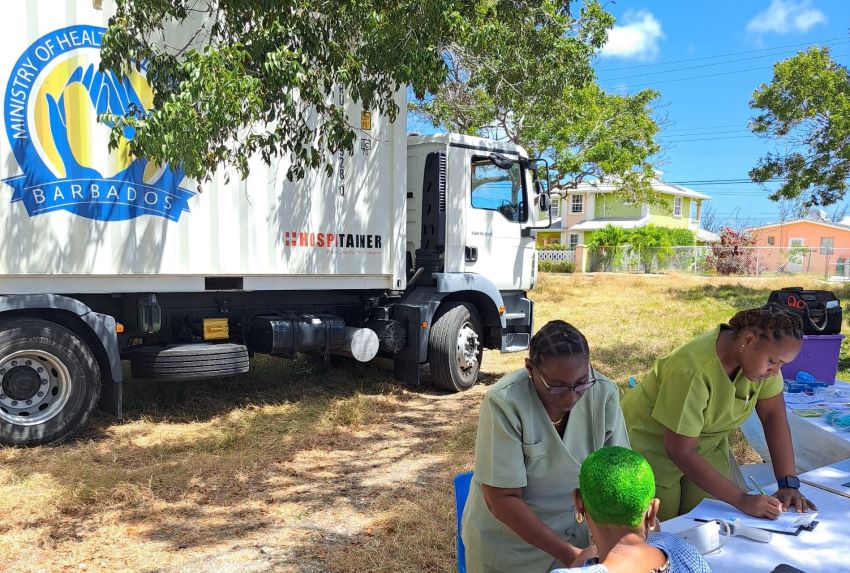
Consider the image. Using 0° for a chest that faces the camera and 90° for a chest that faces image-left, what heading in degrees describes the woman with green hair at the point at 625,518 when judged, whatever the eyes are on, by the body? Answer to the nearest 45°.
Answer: approximately 180°

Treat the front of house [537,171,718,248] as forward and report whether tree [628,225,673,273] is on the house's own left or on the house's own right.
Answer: on the house's own left

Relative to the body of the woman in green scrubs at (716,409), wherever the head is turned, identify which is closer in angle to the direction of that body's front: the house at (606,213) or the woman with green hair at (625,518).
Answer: the woman with green hair

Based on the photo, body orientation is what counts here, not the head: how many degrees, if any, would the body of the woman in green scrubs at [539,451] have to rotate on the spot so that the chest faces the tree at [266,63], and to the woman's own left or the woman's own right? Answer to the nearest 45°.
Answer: approximately 180°

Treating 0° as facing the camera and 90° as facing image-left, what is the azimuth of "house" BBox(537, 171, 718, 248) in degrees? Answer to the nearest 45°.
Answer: approximately 45°

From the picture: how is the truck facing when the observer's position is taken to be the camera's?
facing away from the viewer and to the right of the viewer

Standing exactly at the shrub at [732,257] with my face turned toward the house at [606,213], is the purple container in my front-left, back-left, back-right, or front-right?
back-left

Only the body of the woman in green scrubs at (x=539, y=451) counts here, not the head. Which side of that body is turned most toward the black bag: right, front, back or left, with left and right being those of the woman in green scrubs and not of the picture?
left

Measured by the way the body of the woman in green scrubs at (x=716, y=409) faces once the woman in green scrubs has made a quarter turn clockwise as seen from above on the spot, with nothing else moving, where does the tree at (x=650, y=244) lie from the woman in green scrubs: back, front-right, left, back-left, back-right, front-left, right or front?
back-right

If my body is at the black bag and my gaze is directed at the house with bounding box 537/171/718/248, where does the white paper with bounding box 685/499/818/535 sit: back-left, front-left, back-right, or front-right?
back-left

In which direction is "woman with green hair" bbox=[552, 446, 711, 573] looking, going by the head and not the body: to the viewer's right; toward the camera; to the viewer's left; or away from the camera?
away from the camera
